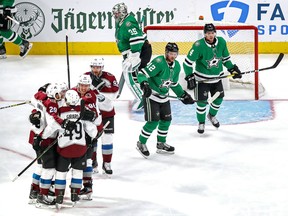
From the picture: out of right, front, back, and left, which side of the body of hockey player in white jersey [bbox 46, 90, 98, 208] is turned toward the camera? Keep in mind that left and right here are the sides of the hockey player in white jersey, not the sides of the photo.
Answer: back

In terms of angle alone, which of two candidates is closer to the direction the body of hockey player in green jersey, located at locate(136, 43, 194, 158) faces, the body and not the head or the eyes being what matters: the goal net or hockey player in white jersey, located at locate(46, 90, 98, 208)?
the hockey player in white jersey

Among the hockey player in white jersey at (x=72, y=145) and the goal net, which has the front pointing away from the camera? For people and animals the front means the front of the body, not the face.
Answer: the hockey player in white jersey

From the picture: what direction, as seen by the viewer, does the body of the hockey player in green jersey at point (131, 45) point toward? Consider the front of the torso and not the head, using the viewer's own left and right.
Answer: facing to the left of the viewer
